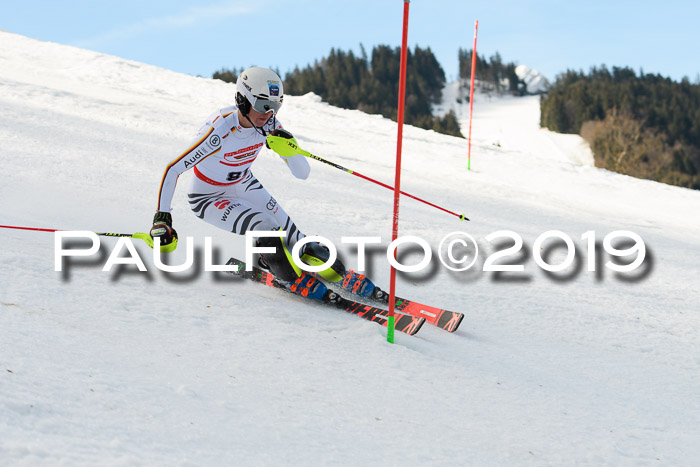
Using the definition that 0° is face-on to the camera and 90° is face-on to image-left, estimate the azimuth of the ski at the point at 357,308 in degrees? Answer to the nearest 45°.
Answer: approximately 315°

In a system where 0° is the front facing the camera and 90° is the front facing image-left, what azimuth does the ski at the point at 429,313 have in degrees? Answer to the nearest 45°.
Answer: approximately 315°

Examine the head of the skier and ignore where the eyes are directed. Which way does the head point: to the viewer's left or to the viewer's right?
to the viewer's right

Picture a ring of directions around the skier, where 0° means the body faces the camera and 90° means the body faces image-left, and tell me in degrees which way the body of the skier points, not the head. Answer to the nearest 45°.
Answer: approximately 315°
